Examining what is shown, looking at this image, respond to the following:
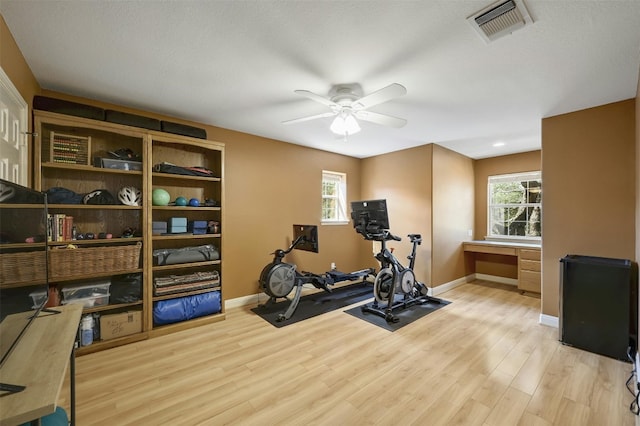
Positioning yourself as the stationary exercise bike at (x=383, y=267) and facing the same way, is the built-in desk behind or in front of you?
behind

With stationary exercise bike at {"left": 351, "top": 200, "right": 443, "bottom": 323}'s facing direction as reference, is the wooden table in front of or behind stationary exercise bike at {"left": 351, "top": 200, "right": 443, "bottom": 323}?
in front

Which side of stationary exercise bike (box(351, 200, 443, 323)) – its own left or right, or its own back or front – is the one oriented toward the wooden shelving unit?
front

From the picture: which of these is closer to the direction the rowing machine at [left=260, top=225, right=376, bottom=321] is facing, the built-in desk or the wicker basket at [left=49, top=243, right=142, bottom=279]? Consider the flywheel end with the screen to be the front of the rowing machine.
the wicker basket

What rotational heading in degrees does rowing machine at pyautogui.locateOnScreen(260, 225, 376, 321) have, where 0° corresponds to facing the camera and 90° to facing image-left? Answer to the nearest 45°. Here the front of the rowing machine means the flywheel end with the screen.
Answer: approximately 45°

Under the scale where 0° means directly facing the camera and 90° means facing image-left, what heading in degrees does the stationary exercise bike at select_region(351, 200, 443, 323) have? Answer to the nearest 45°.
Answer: approximately 45°

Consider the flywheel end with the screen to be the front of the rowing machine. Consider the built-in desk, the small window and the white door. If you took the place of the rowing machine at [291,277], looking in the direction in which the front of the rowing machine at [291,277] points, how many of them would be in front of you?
1

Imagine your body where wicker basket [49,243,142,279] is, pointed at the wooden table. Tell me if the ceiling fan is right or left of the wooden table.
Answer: left

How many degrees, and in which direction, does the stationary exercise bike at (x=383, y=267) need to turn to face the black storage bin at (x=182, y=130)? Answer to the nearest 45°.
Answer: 0° — it already faces it

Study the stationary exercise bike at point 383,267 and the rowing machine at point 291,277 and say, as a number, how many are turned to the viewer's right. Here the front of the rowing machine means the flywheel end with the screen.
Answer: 0
